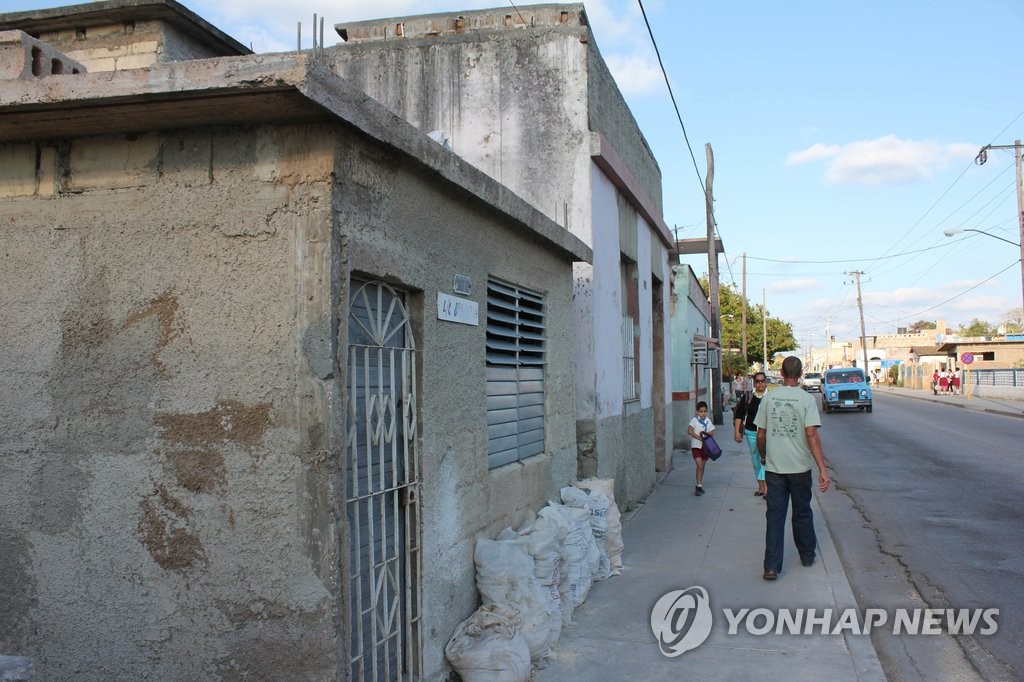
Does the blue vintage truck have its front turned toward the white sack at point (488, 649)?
yes

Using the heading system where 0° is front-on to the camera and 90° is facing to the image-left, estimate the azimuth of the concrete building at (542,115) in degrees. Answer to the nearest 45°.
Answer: approximately 270°

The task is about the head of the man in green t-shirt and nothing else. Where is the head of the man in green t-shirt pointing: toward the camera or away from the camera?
away from the camera

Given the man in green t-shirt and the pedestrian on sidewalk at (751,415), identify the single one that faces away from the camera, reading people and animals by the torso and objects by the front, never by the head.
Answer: the man in green t-shirt

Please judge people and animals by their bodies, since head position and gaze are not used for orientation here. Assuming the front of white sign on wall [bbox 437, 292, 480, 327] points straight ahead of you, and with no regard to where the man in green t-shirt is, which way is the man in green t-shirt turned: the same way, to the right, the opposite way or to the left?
to the left

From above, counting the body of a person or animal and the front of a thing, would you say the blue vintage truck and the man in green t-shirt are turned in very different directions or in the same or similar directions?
very different directions

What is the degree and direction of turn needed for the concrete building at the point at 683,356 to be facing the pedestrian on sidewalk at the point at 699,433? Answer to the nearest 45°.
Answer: approximately 90° to its right

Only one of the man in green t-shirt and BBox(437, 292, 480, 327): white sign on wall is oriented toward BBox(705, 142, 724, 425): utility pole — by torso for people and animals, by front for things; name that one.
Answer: the man in green t-shirt

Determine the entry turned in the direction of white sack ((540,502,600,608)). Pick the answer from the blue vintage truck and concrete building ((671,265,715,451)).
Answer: the blue vintage truck

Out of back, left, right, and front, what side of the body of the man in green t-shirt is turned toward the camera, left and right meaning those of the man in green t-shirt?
back

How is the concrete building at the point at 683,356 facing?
to the viewer's right

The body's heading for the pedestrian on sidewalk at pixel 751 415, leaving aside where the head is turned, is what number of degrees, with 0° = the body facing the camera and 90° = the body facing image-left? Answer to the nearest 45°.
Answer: approximately 0°

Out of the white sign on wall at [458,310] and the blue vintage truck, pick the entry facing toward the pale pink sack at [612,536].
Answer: the blue vintage truck
